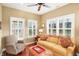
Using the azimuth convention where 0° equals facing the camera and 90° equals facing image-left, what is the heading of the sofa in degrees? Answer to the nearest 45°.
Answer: approximately 45°

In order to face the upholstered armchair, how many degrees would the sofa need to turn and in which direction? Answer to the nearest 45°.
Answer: approximately 45° to its right

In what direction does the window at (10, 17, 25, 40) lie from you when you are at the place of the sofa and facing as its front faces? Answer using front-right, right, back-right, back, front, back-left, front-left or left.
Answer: front-right
